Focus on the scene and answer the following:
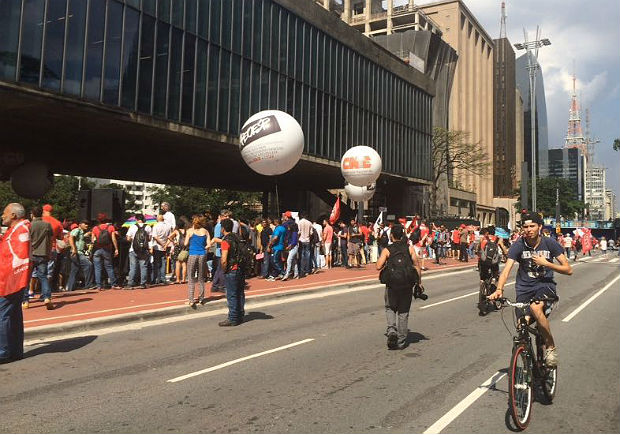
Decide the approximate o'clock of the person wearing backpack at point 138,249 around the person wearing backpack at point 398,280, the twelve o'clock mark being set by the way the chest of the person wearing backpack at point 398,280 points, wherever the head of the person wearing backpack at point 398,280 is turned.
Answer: the person wearing backpack at point 138,249 is roughly at 10 o'clock from the person wearing backpack at point 398,280.

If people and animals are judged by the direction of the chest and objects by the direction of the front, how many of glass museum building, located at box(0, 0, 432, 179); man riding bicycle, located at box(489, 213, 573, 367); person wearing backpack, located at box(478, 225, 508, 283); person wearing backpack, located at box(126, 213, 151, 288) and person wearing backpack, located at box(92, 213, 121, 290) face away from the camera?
3

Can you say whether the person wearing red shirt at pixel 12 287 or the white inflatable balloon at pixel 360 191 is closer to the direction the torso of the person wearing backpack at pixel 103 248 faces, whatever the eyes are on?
the white inflatable balloon

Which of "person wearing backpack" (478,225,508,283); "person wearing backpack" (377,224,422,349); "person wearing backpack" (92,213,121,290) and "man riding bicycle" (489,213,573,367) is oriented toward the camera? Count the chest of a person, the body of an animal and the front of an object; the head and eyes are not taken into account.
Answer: the man riding bicycle

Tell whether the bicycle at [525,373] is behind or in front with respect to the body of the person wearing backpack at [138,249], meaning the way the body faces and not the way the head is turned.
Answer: behind

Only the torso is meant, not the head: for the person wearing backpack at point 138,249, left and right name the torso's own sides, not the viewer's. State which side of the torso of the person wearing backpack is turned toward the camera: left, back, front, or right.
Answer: back

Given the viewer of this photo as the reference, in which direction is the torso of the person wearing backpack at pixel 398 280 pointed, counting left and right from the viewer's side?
facing away from the viewer

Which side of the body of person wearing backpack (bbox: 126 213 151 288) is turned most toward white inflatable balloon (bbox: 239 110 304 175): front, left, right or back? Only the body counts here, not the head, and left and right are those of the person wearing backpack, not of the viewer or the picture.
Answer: right

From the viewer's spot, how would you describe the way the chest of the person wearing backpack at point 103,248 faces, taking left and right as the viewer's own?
facing away from the viewer

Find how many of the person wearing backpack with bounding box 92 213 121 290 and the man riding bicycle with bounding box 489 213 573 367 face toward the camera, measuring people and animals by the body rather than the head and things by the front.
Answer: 1

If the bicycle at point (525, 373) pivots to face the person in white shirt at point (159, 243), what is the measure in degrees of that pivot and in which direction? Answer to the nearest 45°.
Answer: approximately 90° to its right

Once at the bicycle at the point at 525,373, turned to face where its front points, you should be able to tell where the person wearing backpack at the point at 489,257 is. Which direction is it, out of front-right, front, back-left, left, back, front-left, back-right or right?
back-right
